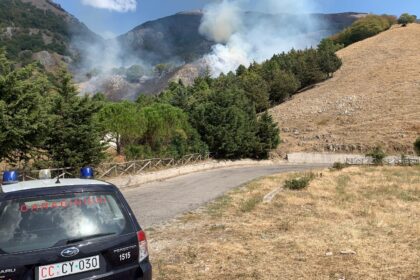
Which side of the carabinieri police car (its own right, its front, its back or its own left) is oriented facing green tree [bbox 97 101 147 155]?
front

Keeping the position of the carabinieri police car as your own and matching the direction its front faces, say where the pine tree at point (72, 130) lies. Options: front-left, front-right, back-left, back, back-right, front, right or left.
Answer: front

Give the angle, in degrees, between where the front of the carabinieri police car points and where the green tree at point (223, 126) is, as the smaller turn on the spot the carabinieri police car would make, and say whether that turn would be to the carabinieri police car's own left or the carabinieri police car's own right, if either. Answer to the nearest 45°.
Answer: approximately 45° to the carabinieri police car's own right

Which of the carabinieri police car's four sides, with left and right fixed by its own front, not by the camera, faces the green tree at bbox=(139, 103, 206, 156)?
front

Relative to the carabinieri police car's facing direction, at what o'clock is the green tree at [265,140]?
The green tree is roughly at 1 o'clock from the carabinieri police car.

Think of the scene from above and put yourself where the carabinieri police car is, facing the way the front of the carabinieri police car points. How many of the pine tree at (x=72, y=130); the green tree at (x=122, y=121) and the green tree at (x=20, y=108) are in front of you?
3

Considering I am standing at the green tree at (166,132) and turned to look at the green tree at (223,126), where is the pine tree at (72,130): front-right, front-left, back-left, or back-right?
back-right

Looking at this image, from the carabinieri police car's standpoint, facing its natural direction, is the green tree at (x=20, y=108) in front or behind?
in front

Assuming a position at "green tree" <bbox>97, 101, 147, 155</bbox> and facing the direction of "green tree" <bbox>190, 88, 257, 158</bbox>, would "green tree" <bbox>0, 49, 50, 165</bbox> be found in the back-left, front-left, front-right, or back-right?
back-right

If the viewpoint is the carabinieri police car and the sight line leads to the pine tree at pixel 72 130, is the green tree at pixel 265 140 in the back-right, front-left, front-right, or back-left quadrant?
front-right

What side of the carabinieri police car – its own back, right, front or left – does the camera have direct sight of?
back

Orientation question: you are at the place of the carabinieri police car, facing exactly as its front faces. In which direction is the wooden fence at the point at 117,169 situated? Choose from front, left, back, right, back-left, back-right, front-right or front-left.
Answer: front

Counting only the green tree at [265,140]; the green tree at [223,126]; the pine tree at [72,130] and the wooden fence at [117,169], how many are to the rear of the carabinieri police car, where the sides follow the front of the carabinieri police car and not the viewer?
0

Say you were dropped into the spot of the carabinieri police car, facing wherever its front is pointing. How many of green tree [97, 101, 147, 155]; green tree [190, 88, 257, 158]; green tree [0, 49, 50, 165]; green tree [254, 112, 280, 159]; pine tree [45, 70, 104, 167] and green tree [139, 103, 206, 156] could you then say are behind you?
0

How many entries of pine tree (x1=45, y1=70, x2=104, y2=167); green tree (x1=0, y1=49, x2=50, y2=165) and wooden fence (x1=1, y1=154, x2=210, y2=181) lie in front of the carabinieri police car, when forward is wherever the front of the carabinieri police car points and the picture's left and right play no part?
3
